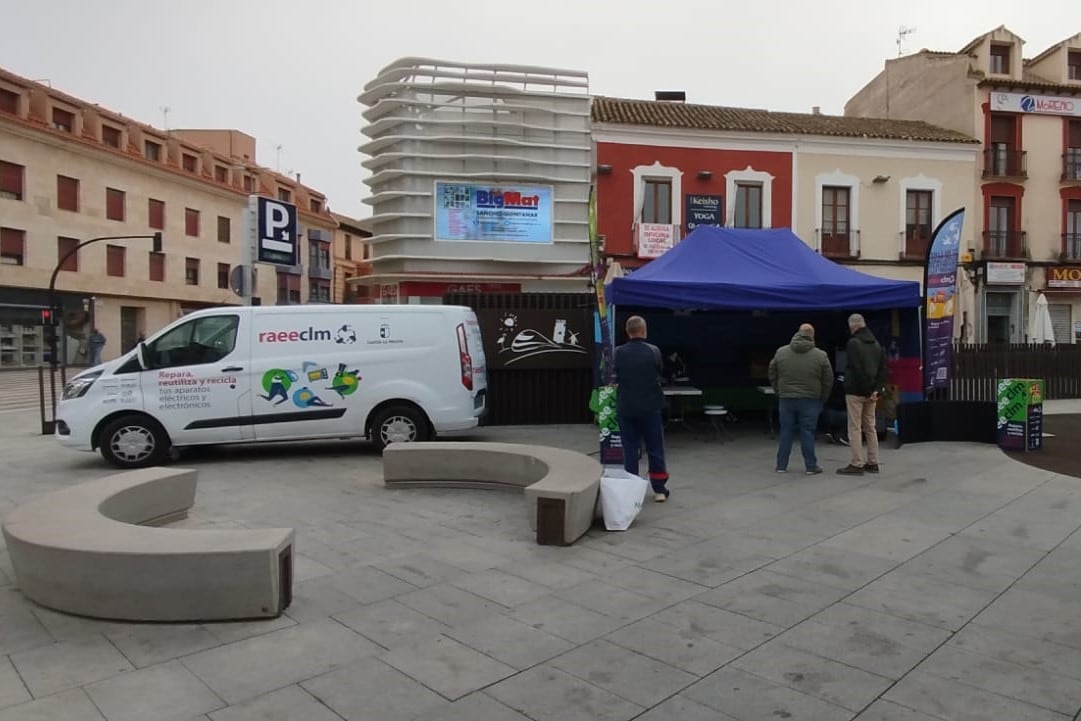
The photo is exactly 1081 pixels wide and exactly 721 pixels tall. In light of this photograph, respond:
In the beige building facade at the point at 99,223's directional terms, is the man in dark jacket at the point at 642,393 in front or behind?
in front

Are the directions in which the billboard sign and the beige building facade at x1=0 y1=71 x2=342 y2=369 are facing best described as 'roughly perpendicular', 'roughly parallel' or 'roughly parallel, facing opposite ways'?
roughly perpendicular

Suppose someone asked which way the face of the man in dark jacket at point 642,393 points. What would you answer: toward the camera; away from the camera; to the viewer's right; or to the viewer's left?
away from the camera

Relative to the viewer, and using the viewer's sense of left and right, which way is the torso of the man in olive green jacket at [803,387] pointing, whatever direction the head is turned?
facing away from the viewer

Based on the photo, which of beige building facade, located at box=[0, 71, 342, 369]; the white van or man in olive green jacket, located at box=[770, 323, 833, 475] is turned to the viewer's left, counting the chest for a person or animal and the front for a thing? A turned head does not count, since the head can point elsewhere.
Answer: the white van

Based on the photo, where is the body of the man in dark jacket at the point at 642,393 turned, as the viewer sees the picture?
away from the camera

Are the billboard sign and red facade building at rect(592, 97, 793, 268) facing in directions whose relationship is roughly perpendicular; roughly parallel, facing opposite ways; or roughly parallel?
roughly parallel

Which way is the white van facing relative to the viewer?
to the viewer's left

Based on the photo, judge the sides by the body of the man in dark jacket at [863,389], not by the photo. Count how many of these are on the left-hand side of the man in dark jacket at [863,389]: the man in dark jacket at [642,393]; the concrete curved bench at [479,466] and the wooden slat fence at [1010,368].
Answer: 2

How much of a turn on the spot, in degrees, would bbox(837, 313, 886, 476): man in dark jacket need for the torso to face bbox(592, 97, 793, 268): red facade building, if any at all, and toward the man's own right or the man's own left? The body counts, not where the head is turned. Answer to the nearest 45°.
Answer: approximately 45° to the man's own right

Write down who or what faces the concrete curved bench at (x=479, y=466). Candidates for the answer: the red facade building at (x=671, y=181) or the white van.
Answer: the red facade building

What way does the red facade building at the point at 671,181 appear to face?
toward the camera

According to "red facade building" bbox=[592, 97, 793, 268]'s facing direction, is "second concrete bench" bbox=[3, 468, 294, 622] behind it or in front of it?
in front

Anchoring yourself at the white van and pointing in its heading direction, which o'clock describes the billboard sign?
The billboard sign is roughly at 4 o'clock from the white van.

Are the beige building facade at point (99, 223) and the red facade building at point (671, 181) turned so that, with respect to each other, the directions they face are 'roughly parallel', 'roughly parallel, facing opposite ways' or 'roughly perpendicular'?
roughly perpendicular

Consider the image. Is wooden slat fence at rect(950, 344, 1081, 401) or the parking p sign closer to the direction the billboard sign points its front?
the parking p sign

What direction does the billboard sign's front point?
toward the camera

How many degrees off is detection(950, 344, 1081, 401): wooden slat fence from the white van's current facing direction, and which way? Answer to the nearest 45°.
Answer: approximately 180°
